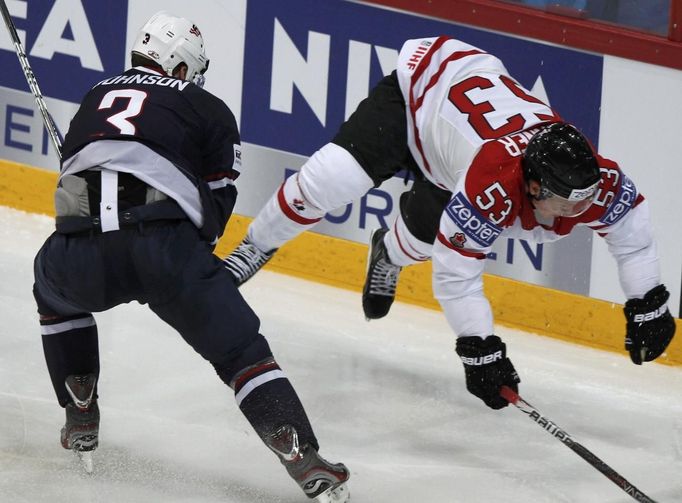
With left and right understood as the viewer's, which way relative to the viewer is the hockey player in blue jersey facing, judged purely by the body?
facing away from the viewer and to the right of the viewer

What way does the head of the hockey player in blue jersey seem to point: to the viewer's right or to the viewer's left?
to the viewer's right
